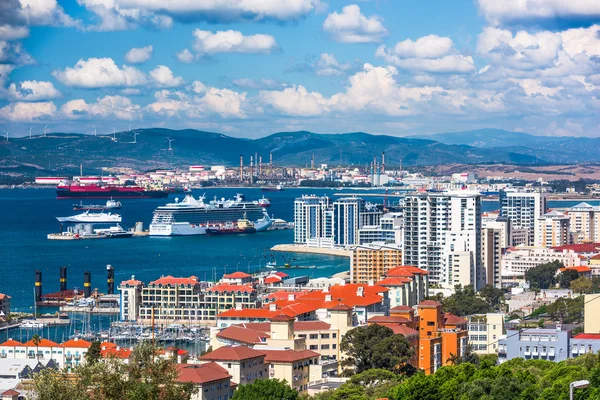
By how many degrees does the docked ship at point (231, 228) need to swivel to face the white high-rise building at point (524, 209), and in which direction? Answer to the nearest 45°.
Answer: approximately 135° to its left

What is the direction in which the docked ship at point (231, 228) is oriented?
to the viewer's left

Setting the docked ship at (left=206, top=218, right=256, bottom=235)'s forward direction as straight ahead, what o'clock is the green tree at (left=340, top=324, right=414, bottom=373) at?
The green tree is roughly at 9 o'clock from the docked ship.

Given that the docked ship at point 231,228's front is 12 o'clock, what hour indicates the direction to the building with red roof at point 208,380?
The building with red roof is roughly at 9 o'clock from the docked ship.

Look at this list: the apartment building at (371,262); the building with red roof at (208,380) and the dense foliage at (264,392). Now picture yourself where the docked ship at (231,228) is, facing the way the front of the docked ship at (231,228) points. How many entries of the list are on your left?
3

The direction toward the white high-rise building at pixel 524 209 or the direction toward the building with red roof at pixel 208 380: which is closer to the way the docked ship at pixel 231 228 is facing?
the building with red roof

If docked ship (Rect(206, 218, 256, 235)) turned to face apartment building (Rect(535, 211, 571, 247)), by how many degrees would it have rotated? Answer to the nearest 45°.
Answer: approximately 135° to its left

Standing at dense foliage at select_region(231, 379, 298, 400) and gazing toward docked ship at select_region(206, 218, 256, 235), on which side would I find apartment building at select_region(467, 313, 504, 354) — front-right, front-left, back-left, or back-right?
front-right

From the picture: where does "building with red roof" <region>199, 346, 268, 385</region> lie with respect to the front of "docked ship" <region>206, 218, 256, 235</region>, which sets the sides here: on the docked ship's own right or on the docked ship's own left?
on the docked ship's own left
